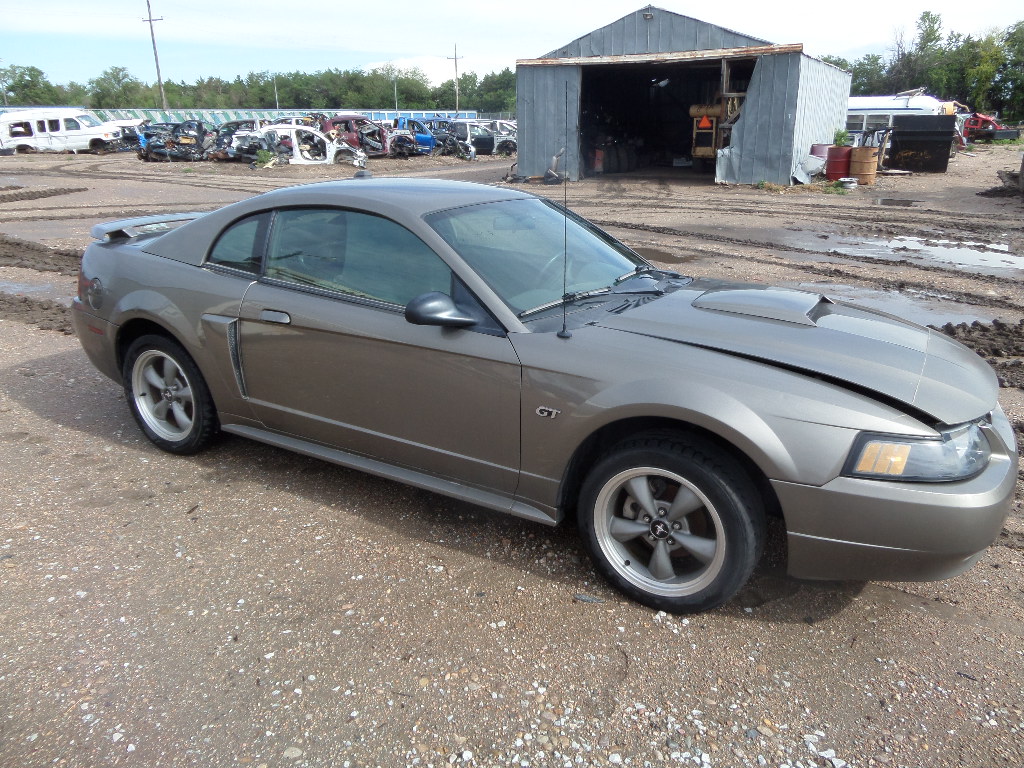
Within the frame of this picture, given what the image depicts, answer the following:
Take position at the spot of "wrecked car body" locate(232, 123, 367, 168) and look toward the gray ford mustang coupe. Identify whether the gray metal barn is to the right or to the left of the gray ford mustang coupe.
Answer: left

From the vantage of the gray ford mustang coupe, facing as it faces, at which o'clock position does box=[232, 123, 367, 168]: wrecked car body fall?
The wrecked car body is roughly at 7 o'clock from the gray ford mustang coupe.

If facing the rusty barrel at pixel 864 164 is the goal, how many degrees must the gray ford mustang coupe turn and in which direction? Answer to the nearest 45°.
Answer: approximately 90° to its left

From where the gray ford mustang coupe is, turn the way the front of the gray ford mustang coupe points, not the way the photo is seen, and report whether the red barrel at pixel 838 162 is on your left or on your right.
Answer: on your left

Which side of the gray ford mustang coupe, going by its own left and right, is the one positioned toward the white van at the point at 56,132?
back

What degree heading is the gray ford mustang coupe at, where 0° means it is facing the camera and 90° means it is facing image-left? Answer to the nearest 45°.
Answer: approximately 315°
